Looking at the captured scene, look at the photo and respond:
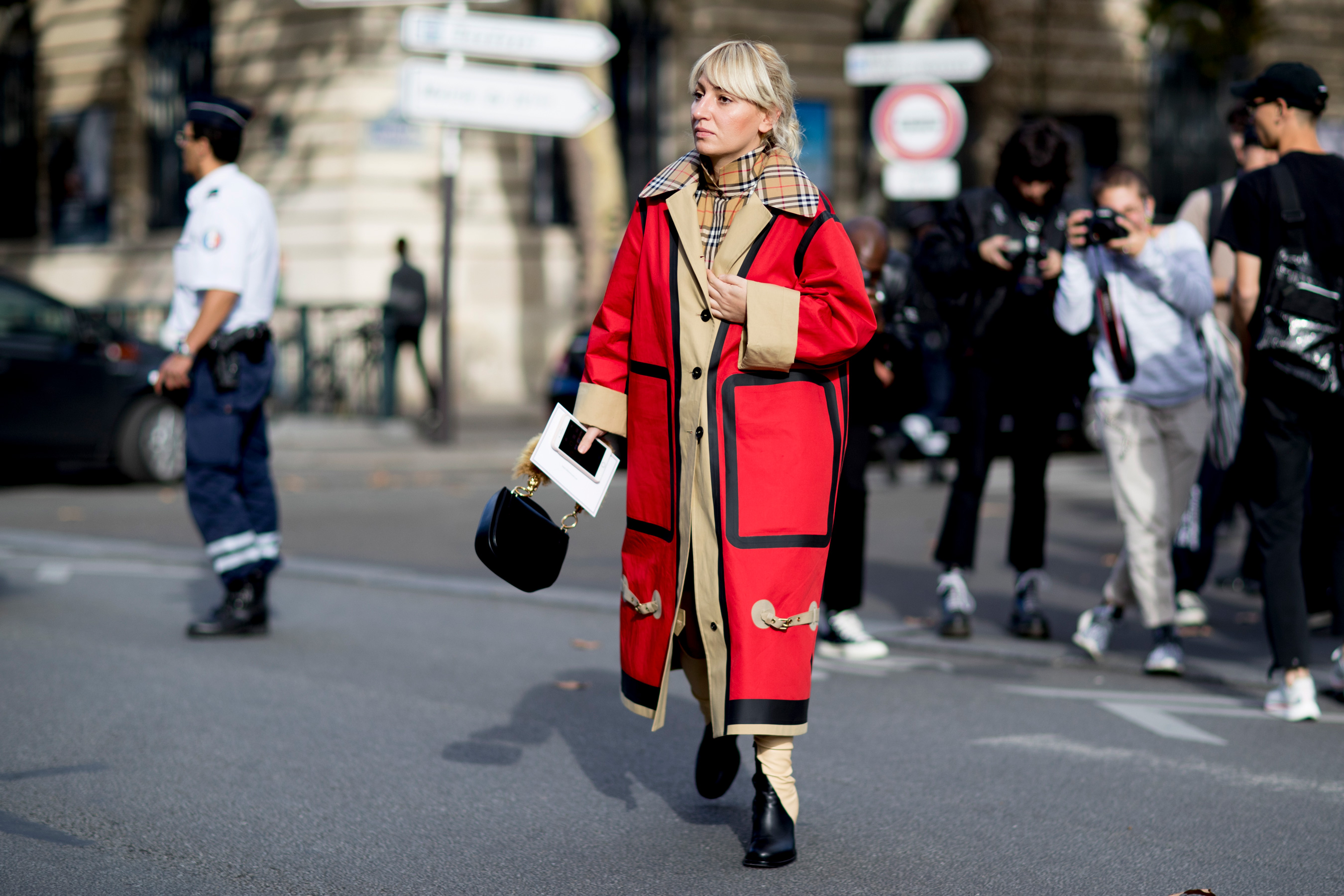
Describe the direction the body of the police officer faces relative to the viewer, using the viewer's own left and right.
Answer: facing to the left of the viewer

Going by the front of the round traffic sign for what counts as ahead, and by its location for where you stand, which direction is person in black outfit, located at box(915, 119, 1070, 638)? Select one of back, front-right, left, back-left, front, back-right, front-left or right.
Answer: front

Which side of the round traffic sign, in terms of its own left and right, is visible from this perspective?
front

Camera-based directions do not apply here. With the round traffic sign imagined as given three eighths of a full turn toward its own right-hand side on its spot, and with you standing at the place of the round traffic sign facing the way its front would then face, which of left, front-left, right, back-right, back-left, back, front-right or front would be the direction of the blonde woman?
back-left

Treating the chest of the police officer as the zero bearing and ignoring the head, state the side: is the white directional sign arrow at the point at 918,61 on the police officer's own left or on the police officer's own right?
on the police officer's own right

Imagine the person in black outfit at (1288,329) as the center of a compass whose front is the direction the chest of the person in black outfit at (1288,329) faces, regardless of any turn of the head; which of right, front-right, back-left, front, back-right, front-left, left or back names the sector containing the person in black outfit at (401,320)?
front

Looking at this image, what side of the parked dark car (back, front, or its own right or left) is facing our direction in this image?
right

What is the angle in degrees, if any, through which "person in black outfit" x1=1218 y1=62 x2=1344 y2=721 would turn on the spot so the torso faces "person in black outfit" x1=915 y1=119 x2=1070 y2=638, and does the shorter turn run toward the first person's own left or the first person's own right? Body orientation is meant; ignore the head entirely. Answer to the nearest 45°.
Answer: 0° — they already face them

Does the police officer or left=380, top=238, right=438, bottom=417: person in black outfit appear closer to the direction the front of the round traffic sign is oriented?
the police officer

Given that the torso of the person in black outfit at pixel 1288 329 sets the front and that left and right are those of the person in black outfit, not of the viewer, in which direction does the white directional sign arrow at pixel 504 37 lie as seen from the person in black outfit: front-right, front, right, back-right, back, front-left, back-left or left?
front

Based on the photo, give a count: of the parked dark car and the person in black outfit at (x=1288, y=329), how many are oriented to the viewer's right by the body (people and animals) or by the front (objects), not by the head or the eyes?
1

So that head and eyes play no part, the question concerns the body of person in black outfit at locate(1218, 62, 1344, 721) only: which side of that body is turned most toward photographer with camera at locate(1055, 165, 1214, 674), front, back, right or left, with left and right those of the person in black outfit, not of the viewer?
front
